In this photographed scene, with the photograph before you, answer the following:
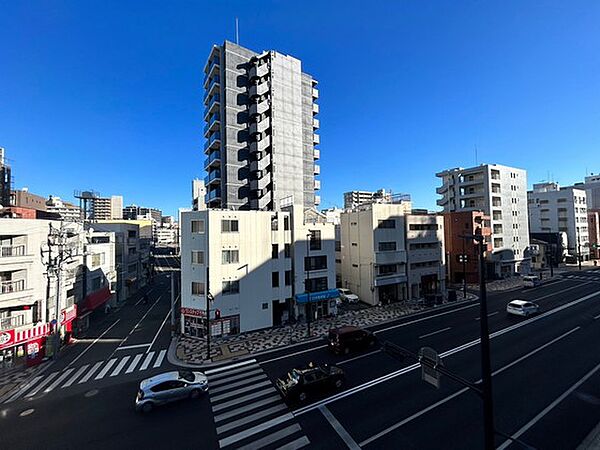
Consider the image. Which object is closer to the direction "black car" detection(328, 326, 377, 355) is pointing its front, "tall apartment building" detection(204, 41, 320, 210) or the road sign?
the tall apartment building

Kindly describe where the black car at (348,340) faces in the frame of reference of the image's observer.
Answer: facing away from the viewer and to the right of the viewer

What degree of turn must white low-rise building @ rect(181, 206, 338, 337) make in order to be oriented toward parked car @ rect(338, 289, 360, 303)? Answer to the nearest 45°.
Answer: approximately 90° to its left

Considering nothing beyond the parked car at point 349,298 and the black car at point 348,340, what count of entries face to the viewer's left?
0

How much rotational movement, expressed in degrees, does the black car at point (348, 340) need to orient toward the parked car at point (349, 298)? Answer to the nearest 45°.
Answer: approximately 45° to its left

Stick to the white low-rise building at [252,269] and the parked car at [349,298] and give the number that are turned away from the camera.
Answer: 0
